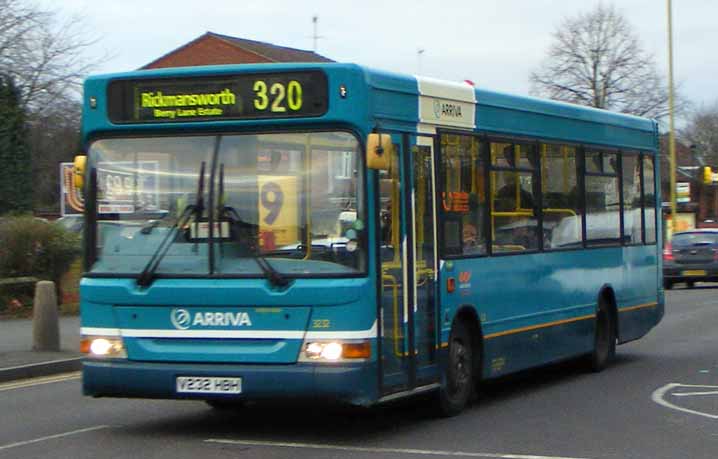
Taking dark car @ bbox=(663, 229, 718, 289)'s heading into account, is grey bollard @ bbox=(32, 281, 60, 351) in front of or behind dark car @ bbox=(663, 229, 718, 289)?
behind

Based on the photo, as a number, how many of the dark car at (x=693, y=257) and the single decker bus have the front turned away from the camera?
1

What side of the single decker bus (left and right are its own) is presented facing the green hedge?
right

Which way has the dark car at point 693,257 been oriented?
away from the camera

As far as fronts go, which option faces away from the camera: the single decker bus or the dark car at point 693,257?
the dark car

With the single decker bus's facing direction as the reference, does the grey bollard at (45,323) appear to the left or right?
on its right

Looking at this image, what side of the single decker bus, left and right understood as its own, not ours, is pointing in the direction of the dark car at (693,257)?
back

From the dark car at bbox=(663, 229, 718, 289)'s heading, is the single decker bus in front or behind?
behind
